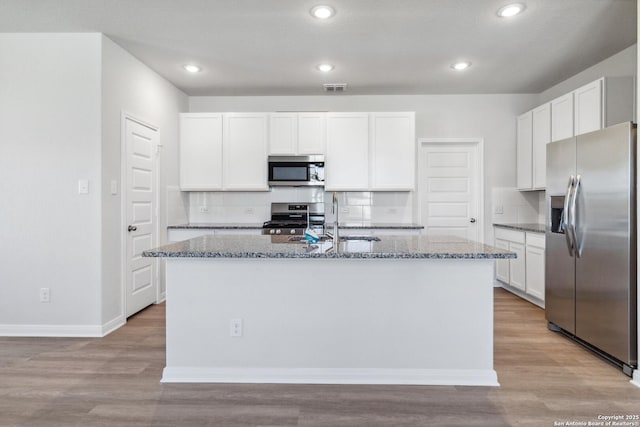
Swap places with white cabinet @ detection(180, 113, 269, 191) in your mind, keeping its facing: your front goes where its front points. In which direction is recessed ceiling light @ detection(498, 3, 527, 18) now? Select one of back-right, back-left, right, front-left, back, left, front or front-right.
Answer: front-left

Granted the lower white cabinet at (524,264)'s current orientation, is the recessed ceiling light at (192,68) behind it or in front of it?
in front

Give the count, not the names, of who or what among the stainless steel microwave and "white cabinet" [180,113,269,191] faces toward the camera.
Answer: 2

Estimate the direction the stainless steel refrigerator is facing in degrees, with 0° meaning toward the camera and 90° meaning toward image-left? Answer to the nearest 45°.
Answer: approximately 45°

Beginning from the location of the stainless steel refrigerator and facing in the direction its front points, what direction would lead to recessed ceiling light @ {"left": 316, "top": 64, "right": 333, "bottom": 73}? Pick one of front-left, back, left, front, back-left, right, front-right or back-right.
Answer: front-right

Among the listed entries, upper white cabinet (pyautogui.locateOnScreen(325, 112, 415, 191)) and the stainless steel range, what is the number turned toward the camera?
2

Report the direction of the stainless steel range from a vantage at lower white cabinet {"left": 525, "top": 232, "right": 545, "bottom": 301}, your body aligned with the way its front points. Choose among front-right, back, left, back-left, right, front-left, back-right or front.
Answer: front-right

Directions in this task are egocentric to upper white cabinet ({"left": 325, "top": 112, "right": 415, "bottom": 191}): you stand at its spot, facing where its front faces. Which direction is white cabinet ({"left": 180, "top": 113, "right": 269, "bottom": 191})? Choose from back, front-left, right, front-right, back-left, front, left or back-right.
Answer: right

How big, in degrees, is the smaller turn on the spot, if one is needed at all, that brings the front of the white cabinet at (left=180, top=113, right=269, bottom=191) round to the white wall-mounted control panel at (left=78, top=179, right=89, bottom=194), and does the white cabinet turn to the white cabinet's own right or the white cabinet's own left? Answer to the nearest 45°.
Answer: approximately 45° to the white cabinet's own right

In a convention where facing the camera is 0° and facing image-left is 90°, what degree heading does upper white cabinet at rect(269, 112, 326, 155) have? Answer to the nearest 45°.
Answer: approximately 0°

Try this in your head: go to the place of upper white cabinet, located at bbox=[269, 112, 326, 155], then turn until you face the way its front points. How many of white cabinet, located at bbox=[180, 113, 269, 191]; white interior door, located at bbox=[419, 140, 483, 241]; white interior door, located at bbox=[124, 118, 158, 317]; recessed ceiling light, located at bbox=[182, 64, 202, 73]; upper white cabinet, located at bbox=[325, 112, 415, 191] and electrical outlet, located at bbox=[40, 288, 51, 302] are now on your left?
2

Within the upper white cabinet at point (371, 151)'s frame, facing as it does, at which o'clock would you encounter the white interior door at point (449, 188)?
The white interior door is roughly at 8 o'clock from the upper white cabinet.

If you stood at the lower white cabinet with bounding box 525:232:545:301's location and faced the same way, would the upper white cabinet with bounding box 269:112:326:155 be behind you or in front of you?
in front

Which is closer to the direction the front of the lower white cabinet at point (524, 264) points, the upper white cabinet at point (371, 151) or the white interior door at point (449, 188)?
the upper white cabinet
